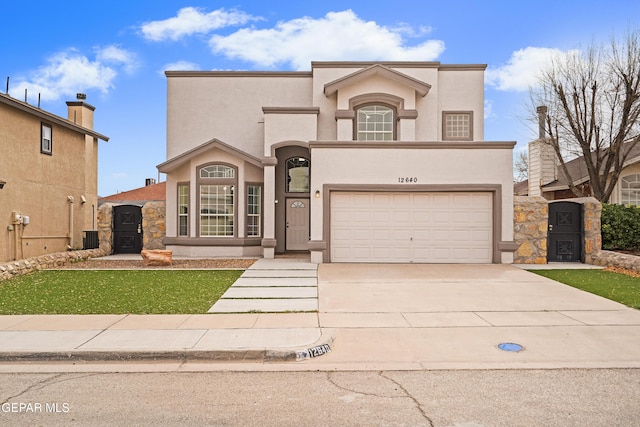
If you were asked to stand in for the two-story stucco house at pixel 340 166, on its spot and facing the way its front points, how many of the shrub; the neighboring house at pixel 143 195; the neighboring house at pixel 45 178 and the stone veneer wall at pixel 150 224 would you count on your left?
1

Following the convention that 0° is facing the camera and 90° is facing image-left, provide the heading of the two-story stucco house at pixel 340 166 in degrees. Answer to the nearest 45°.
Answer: approximately 0°

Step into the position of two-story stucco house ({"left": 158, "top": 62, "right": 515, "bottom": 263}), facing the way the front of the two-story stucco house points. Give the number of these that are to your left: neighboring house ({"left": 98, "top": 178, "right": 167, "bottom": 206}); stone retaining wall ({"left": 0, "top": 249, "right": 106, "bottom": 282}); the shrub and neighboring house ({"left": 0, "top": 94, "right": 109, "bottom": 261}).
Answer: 1

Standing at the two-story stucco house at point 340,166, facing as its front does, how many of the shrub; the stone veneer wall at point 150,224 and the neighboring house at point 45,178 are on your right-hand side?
2

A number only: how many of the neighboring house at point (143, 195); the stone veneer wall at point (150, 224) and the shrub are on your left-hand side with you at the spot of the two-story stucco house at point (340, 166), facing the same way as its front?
1

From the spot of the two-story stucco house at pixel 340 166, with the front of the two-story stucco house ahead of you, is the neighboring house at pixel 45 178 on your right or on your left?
on your right

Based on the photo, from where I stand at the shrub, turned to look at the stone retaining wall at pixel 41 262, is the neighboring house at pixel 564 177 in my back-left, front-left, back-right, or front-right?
back-right

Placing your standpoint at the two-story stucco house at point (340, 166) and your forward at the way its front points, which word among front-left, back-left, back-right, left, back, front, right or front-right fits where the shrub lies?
left

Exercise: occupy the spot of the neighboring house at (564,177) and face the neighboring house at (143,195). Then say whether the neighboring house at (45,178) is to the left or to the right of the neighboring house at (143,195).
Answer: left

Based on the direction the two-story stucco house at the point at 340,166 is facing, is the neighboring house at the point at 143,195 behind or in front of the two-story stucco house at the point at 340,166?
behind
